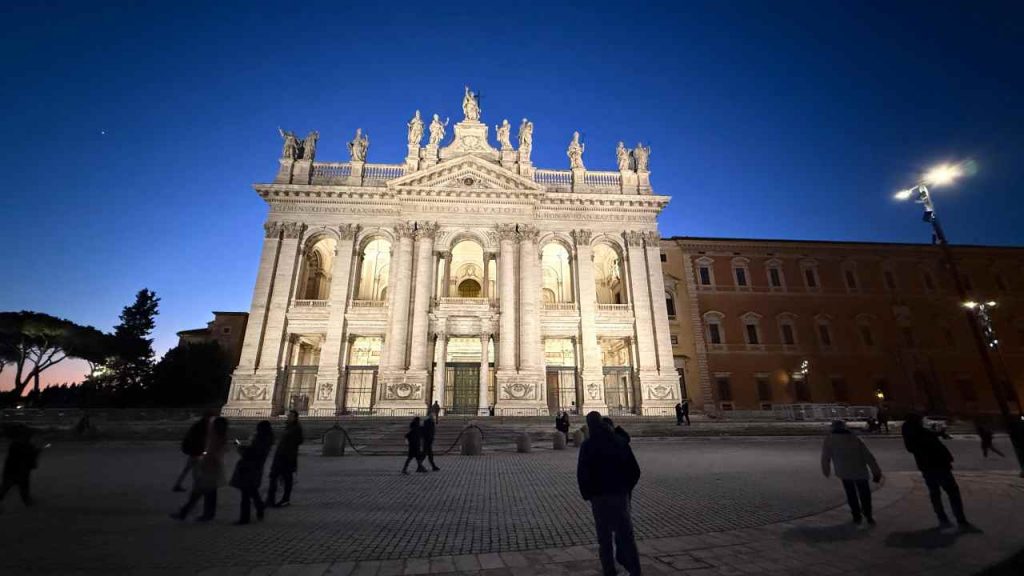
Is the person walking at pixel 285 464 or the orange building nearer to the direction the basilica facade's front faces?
the person walking

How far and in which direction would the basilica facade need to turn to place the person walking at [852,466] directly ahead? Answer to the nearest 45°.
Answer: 0° — it already faces them

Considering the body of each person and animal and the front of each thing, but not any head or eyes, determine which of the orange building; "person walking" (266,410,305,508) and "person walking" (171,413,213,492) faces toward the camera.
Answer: the orange building

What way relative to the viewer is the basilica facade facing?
toward the camera

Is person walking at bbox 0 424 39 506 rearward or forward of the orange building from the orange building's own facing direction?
forward

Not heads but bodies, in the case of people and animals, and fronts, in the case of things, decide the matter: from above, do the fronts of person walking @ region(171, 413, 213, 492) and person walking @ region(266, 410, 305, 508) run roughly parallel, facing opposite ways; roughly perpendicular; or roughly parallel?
roughly parallel

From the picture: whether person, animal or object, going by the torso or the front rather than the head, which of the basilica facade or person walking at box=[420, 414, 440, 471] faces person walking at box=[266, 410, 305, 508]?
the basilica facade

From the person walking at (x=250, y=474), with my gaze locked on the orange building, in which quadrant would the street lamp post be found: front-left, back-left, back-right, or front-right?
front-right

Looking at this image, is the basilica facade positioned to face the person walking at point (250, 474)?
yes
